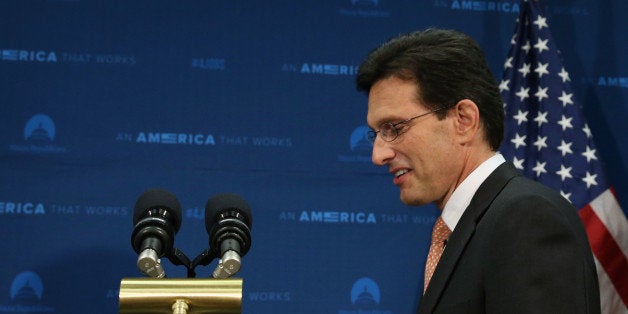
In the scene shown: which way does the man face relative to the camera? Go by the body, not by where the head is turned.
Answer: to the viewer's left

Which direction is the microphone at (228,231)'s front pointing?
away from the camera

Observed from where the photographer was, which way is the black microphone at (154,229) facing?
facing away from the viewer

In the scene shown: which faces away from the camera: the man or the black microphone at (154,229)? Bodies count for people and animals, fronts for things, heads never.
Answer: the black microphone

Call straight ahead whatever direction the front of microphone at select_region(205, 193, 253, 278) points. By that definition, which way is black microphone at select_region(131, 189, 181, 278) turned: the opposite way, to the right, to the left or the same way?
the same way

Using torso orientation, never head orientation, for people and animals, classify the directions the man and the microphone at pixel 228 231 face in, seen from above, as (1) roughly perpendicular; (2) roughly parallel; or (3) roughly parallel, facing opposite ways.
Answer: roughly perpendicular

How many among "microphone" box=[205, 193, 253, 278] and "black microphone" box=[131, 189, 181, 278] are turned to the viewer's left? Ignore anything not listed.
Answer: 0

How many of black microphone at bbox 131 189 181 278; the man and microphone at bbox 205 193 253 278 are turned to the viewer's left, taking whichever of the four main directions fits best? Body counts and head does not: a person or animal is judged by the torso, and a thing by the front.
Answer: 1
